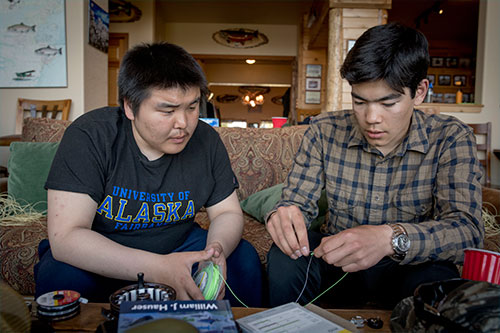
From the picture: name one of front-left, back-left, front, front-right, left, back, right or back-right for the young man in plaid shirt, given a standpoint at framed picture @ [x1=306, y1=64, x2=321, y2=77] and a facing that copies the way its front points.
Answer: front

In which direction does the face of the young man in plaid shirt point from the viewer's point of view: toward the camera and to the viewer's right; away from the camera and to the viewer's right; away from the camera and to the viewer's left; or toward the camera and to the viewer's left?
toward the camera and to the viewer's left

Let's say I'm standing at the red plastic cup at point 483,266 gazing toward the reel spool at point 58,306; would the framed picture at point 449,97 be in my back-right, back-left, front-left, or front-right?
back-right

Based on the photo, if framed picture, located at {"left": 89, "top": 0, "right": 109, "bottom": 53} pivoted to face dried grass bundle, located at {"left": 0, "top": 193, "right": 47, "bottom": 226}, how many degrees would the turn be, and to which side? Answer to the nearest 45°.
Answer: approximately 45° to its right

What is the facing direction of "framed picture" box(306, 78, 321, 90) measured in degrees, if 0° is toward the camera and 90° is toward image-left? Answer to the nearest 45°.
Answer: approximately 0°

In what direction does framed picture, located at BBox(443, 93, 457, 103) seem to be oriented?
toward the camera

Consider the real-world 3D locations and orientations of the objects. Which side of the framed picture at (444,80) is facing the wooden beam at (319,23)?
front

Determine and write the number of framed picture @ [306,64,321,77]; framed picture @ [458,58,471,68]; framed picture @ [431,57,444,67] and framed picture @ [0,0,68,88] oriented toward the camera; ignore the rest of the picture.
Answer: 4

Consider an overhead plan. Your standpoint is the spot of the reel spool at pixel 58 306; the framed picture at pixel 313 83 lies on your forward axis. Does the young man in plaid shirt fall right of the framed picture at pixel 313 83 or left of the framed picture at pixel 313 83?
right

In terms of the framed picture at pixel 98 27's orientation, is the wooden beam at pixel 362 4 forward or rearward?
forward

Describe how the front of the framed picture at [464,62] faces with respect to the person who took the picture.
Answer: facing the viewer

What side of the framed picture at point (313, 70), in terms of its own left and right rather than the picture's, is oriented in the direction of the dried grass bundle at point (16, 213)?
front

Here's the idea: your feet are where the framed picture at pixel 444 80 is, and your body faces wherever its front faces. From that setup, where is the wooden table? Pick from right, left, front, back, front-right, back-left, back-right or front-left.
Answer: front

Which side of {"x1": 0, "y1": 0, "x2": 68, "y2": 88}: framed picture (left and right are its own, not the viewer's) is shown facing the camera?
front

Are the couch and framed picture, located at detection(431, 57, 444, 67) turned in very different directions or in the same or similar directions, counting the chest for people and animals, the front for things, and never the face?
same or similar directions
